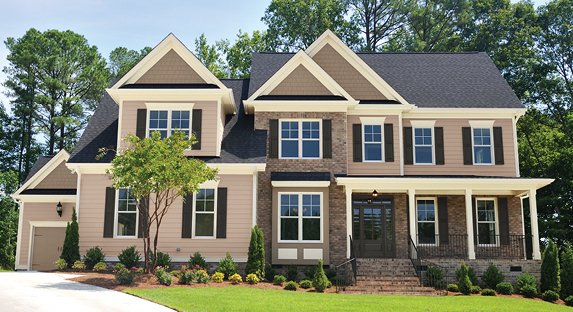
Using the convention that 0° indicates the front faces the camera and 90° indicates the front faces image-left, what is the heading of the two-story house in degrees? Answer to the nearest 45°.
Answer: approximately 0°

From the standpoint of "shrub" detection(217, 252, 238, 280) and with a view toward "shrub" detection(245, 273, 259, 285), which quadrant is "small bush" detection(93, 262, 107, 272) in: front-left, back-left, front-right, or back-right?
back-right

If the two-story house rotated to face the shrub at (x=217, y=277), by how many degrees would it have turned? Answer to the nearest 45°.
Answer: approximately 45° to its right

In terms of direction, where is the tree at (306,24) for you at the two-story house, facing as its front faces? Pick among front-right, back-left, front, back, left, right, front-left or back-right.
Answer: back

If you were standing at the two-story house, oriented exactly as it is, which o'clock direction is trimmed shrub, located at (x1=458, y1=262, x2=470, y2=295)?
The trimmed shrub is roughly at 10 o'clock from the two-story house.

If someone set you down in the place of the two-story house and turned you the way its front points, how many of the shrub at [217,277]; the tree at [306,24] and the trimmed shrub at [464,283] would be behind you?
1

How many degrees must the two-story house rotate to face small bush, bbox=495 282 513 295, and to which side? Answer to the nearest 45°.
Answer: approximately 45° to its left

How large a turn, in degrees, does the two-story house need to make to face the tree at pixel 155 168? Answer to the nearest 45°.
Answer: approximately 45° to its right

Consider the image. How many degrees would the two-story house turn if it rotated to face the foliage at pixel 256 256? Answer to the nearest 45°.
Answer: approximately 45° to its right

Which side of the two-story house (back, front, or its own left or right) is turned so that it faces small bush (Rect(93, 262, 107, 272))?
right
